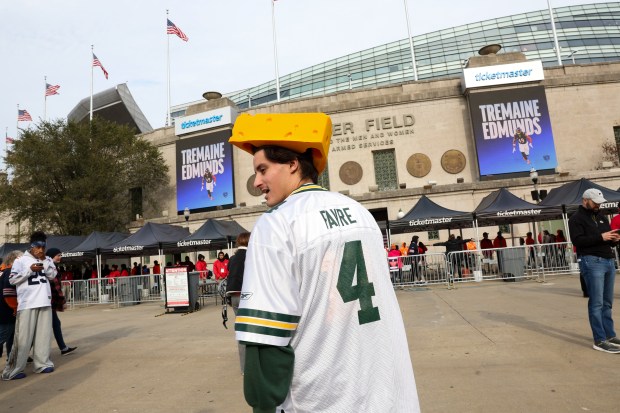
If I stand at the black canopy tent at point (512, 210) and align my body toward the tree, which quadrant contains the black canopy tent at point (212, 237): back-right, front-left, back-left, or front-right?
front-left

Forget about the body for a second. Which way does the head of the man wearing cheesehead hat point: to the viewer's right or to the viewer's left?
to the viewer's left

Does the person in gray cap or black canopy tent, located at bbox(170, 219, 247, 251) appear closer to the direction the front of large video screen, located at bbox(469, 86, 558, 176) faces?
the person in gray cap

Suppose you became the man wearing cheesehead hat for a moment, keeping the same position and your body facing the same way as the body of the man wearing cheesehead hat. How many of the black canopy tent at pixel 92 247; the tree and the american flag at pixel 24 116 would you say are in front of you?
3

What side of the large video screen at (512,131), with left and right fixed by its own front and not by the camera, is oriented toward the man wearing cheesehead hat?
front

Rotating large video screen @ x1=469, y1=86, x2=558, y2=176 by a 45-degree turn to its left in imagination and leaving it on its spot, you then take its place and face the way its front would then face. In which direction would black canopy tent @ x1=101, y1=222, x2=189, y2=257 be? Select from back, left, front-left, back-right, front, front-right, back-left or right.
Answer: right

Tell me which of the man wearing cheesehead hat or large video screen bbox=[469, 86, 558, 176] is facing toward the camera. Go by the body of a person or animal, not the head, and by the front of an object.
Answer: the large video screen

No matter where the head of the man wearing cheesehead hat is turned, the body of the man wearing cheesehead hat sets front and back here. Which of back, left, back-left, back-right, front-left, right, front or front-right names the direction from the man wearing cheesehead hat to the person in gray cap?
right

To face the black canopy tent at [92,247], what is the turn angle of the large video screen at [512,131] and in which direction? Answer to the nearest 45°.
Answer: approximately 45° to its right

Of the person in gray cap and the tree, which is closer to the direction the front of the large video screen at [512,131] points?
the person in gray cap

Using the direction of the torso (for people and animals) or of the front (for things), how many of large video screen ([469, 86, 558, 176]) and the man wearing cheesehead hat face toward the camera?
1

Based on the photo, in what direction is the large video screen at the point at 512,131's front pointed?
toward the camera

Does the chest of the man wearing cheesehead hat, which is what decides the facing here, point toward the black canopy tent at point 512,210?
no

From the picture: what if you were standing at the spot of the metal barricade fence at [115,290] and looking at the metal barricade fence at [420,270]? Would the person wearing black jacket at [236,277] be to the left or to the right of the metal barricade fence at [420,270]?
right

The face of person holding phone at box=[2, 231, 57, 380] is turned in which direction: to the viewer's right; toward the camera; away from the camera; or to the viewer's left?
toward the camera

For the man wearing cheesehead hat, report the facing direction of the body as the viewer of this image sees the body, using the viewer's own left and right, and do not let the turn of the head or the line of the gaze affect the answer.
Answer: facing away from the viewer and to the left of the viewer

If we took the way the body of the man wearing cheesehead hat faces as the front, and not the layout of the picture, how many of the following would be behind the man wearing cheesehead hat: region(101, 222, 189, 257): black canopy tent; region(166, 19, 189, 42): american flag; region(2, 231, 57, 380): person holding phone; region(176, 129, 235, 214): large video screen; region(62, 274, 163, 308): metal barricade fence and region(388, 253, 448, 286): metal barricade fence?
0

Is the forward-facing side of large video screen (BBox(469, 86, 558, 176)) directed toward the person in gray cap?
yes

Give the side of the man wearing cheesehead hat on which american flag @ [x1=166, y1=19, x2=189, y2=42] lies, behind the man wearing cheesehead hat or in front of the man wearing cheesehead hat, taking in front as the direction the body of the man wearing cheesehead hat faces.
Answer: in front
